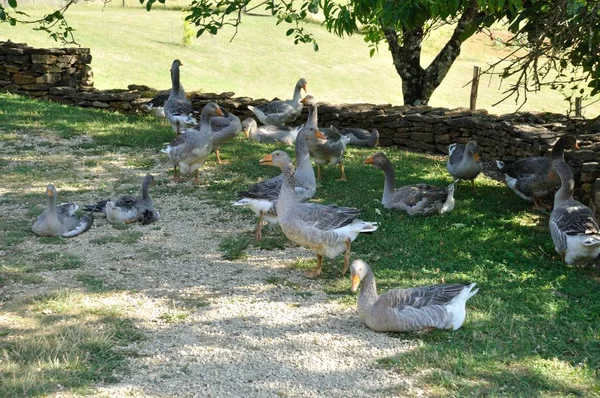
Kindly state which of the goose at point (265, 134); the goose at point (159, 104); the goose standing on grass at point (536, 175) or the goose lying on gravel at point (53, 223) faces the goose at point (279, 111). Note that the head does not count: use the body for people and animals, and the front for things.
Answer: the goose at point (159, 104)

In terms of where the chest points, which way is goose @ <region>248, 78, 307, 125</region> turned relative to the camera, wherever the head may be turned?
to the viewer's right

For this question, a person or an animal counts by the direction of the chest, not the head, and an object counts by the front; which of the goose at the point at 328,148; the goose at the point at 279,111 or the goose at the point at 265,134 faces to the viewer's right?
the goose at the point at 279,111

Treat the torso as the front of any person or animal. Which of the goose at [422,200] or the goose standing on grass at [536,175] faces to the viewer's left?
the goose

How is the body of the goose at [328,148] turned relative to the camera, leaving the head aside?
to the viewer's left

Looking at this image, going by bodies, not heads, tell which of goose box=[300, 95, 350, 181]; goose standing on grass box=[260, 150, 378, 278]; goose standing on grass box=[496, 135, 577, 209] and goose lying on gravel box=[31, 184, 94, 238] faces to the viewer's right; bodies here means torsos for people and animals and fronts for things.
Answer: goose standing on grass box=[496, 135, 577, 209]

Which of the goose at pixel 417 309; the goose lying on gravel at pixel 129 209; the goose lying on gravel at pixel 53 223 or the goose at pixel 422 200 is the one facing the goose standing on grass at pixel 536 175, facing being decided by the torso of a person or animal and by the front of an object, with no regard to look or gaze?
the goose lying on gravel at pixel 129 209

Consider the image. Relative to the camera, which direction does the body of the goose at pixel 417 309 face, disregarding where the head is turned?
to the viewer's left

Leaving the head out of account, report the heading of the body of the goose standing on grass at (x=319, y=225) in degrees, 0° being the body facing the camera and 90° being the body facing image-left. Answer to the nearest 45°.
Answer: approximately 90°

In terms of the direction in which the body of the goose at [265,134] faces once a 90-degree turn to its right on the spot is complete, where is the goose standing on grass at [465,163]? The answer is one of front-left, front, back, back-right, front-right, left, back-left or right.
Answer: back-right

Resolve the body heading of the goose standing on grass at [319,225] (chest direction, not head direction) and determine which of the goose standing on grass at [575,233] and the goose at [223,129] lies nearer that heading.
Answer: the goose

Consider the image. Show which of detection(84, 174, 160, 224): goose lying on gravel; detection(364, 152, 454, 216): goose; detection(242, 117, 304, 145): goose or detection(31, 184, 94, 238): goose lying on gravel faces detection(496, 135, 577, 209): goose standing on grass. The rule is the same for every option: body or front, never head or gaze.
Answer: detection(84, 174, 160, 224): goose lying on gravel

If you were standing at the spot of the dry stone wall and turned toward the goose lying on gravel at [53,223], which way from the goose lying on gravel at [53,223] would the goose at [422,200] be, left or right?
left

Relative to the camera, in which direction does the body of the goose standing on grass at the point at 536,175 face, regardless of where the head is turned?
to the viewer's right

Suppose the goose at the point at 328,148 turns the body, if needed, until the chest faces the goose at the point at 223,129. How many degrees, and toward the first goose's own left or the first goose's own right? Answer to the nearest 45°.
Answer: approximately 45° to the first goose's own right

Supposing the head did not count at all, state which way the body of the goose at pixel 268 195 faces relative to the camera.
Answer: to the viewer's right
